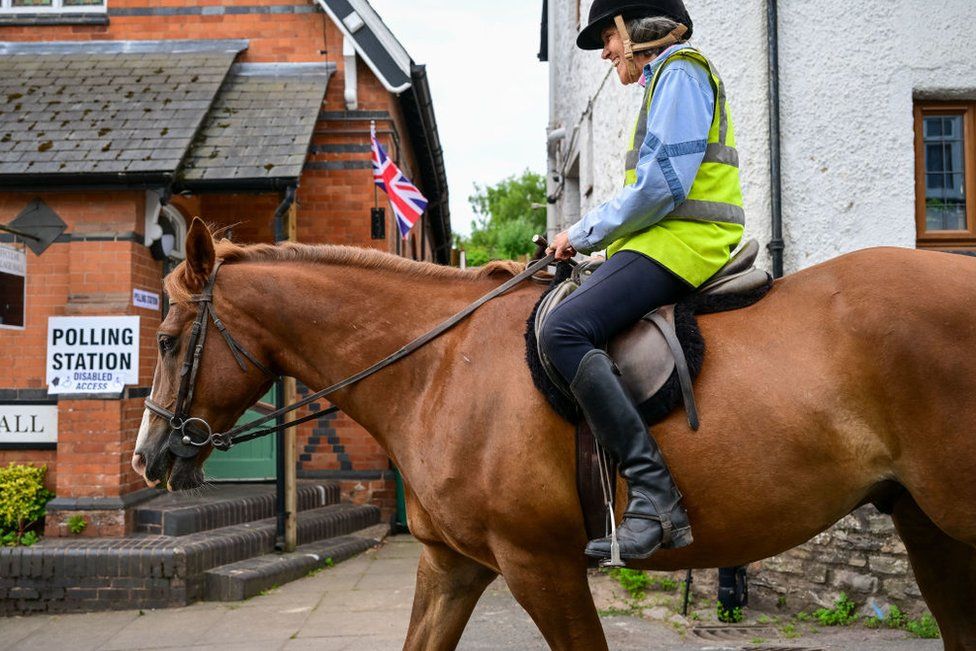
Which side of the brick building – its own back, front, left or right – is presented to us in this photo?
front

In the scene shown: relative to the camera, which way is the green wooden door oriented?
toward the camera

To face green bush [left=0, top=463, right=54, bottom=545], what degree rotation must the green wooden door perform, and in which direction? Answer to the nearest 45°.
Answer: approximately 45° to its right

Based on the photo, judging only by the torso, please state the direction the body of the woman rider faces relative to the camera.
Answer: to the viewer's left

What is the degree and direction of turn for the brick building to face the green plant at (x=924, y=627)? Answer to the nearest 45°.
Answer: approximately 45° to its left

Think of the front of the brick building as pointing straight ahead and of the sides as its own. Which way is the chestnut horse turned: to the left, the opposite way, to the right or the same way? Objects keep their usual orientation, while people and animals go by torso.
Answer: to the right

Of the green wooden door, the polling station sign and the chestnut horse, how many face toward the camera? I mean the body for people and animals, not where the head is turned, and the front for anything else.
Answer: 2

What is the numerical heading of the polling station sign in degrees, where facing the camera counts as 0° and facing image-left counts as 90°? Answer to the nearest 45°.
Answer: approximately 0°

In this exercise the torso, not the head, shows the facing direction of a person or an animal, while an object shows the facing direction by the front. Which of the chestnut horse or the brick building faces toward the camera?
the brick building

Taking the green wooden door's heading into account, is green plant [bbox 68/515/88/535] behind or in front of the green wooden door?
in front

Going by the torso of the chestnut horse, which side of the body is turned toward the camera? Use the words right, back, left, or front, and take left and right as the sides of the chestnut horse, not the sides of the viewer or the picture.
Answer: left
